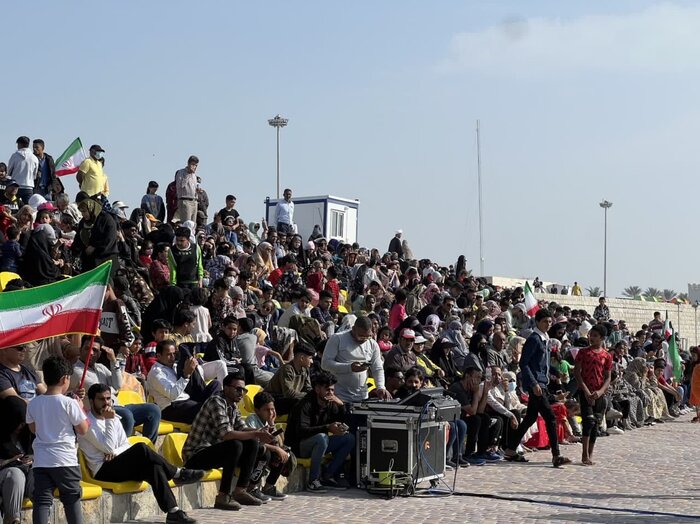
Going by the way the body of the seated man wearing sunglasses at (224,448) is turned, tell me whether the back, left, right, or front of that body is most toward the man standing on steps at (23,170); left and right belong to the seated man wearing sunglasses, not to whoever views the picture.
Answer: back

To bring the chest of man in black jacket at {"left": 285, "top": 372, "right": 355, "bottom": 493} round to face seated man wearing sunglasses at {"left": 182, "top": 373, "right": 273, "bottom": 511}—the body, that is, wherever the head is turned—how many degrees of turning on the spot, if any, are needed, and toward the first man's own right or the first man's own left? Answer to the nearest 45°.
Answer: approximately 90° to the first man's own right

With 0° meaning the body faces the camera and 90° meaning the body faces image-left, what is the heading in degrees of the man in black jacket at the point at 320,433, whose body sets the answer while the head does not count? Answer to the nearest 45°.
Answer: approximately 315°

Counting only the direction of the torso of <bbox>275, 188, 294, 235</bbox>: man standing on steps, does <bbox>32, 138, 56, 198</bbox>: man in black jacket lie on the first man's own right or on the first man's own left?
on the first man's own right

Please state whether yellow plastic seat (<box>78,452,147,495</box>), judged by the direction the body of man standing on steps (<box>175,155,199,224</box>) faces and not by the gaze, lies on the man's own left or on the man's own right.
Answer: on the man's own right

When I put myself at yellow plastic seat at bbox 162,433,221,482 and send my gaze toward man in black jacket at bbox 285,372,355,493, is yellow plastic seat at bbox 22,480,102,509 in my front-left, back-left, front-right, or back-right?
back-right

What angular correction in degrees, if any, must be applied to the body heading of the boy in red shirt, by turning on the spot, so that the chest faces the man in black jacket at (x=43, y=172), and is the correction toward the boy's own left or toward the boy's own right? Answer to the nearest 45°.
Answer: approximately 90° to the boy's own right

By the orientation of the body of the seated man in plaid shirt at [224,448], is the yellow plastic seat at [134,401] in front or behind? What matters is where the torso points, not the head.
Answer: behind

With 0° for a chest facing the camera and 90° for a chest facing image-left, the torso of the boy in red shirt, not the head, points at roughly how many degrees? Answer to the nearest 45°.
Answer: approximately 0°
